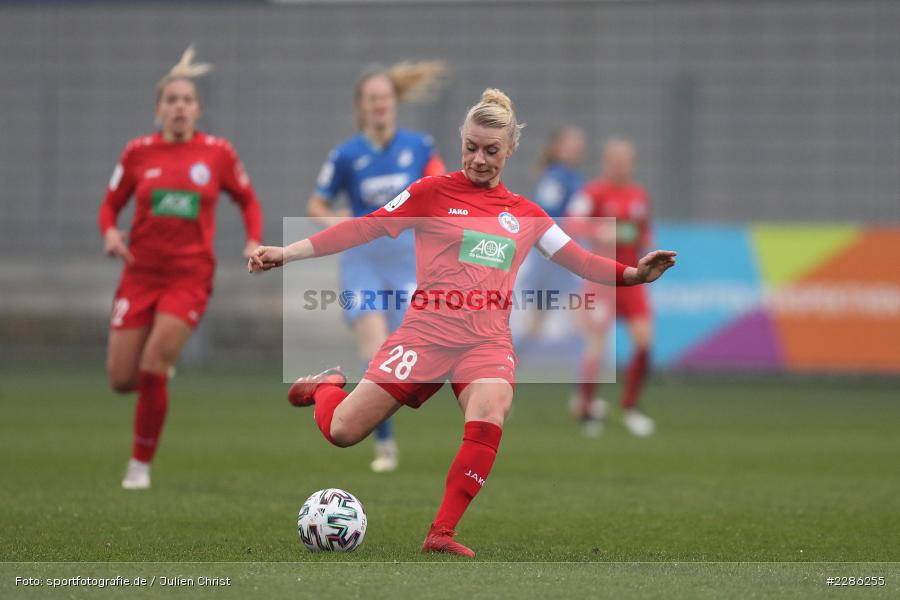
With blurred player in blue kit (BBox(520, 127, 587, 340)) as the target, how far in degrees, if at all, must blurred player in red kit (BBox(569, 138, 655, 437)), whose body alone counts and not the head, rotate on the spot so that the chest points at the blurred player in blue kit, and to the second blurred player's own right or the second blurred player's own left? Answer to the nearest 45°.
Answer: approximately 135° to the second blurred player's own right

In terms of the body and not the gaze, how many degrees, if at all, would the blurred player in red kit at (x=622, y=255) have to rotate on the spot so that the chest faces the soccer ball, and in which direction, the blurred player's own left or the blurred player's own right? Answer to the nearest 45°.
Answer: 0° — they already face it

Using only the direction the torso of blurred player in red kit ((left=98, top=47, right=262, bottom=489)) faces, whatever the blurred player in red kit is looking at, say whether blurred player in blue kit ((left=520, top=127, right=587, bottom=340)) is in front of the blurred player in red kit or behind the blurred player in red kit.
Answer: behind

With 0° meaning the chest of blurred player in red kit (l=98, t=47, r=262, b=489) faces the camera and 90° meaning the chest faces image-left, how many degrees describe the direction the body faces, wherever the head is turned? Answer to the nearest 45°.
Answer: approximately 0°

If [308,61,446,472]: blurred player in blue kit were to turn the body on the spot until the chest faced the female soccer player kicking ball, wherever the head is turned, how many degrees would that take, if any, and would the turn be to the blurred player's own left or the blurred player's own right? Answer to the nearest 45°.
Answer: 0° — they already face them

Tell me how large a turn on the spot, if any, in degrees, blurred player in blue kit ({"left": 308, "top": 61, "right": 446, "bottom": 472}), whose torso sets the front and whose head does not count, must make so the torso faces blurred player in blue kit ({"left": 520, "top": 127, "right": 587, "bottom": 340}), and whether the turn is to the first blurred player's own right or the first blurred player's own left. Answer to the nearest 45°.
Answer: approximately 135° to the first blurred player's own left

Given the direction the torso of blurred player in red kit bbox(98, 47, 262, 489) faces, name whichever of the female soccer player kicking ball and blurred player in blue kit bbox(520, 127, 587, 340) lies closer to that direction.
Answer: the female soccer player kicking ball

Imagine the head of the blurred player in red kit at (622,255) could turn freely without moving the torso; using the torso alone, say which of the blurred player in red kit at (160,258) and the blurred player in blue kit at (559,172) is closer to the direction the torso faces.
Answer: the blurred player in red kit

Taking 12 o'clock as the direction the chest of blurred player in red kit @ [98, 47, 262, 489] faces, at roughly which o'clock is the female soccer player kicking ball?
The female soccer player kicking ball is roughly at 11 o'clock from the blurred player in red kit.

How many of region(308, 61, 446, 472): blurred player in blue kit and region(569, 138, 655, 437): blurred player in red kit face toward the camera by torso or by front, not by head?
2
